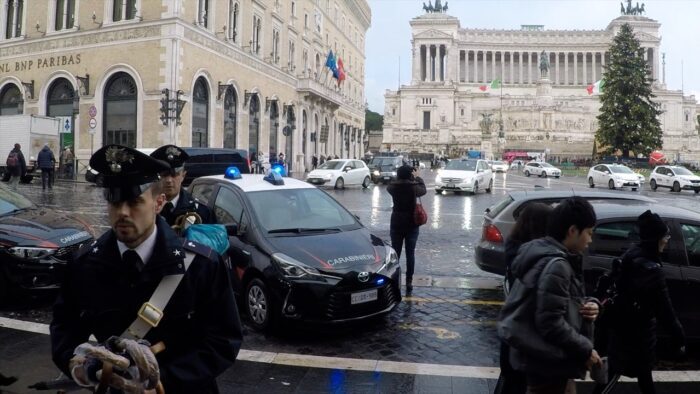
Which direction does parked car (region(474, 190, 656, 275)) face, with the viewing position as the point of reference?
facing to the right of the viewer

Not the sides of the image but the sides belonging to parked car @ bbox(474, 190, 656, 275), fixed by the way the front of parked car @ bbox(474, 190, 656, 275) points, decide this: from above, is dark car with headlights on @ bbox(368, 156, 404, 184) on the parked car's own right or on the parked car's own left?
on the parked car's own left
